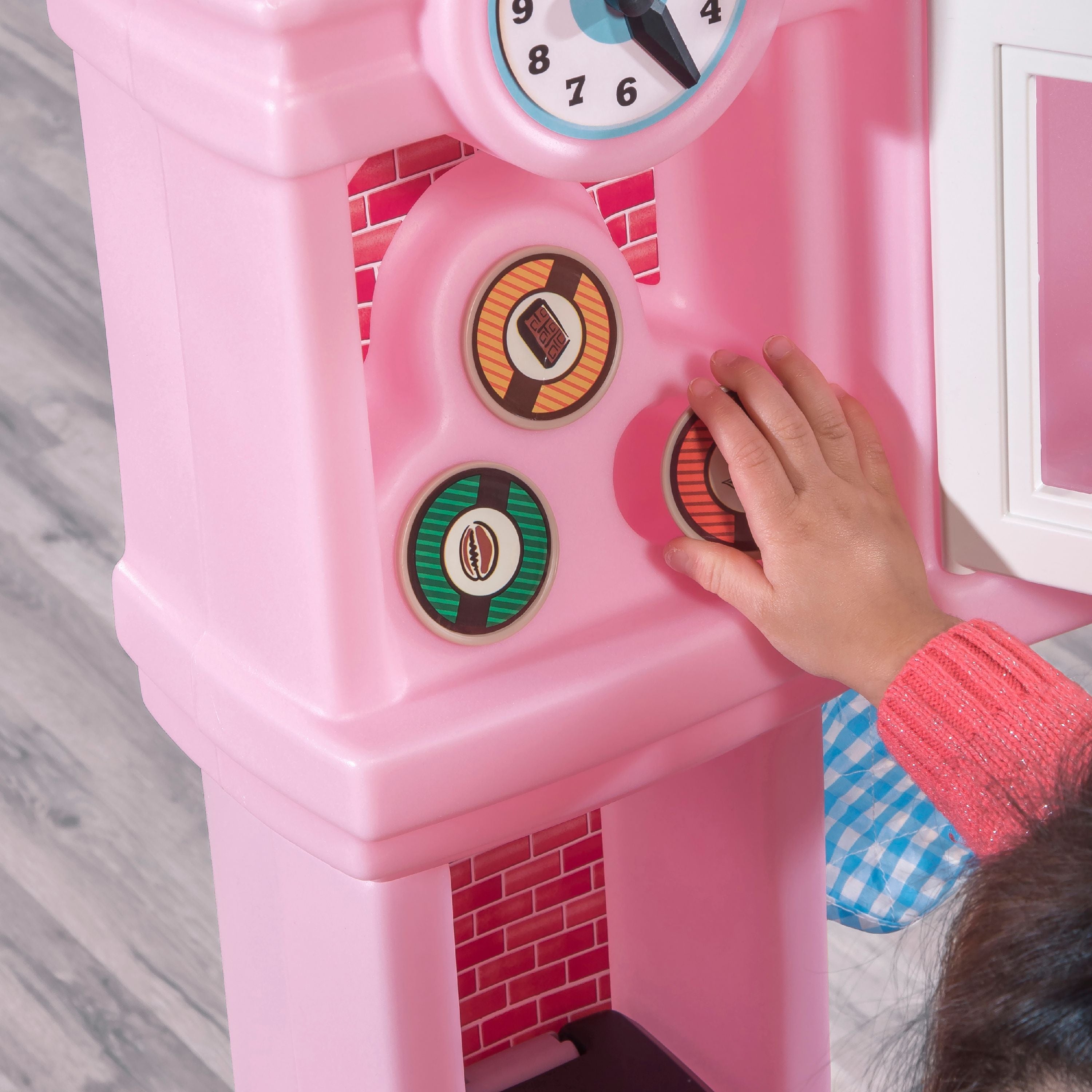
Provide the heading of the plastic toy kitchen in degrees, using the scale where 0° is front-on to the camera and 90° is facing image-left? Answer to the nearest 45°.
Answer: approximately 315°
